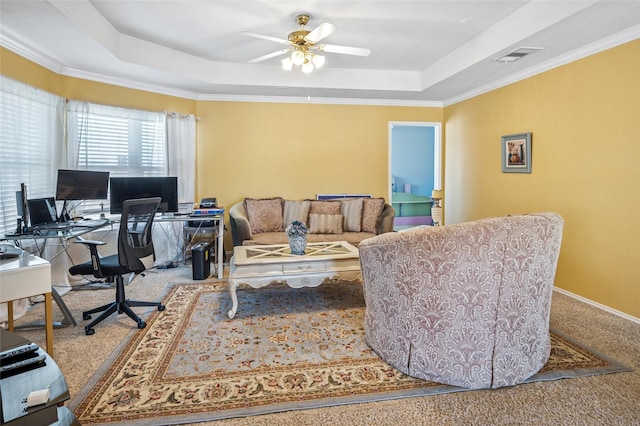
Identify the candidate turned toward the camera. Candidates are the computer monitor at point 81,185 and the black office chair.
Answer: the computer monitor

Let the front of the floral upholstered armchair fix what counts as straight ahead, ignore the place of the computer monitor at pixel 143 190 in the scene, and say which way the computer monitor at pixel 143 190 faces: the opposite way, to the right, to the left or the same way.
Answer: the opposite way

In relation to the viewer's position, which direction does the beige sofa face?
facing the viewer

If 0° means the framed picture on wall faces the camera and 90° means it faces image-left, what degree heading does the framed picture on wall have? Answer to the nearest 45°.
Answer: approximately 45°

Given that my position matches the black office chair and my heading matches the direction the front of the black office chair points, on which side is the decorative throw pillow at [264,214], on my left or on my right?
on my right

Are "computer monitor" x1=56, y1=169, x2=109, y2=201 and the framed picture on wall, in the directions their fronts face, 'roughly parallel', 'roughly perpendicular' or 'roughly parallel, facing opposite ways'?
roughly perpendicular

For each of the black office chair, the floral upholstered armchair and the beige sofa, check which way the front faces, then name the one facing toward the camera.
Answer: the beige sofa

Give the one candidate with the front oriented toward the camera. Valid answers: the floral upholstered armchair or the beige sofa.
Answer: the beige sofa

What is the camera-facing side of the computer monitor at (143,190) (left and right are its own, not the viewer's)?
front

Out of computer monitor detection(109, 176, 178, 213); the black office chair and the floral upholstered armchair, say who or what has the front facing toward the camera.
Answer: the computer monitor

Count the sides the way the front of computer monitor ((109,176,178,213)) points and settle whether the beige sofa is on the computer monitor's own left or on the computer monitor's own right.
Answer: on the computer monitor's own left

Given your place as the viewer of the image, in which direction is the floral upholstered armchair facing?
facing away from the viewer and to the left of the viewer

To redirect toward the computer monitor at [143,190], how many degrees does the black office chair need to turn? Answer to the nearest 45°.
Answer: approximately 45° to its right
